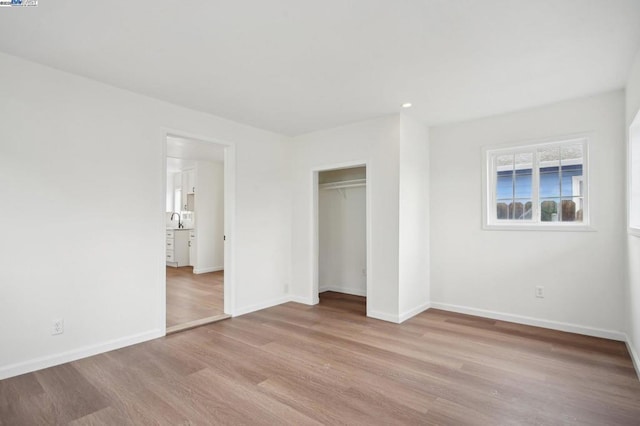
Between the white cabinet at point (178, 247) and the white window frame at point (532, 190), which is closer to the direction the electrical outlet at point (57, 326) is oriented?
the white window frame

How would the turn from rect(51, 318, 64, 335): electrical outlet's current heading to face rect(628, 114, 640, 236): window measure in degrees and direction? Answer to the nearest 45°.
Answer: approximately 45° to its left

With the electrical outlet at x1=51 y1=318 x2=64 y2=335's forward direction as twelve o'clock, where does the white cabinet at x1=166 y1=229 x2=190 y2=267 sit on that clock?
The white cabinet is roughly at 7 o'clock from the electrical outlet.

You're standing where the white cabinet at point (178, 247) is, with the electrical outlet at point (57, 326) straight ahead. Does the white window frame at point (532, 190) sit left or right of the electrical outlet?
left

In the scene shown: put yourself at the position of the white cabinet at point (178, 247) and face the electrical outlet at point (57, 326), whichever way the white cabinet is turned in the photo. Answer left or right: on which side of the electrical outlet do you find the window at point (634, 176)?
left

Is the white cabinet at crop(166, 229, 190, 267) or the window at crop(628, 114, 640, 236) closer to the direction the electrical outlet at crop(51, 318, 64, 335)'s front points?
the window

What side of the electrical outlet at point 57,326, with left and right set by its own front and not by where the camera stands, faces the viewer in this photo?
front

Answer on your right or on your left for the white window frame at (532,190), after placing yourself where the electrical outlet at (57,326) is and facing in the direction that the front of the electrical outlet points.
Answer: on your left
